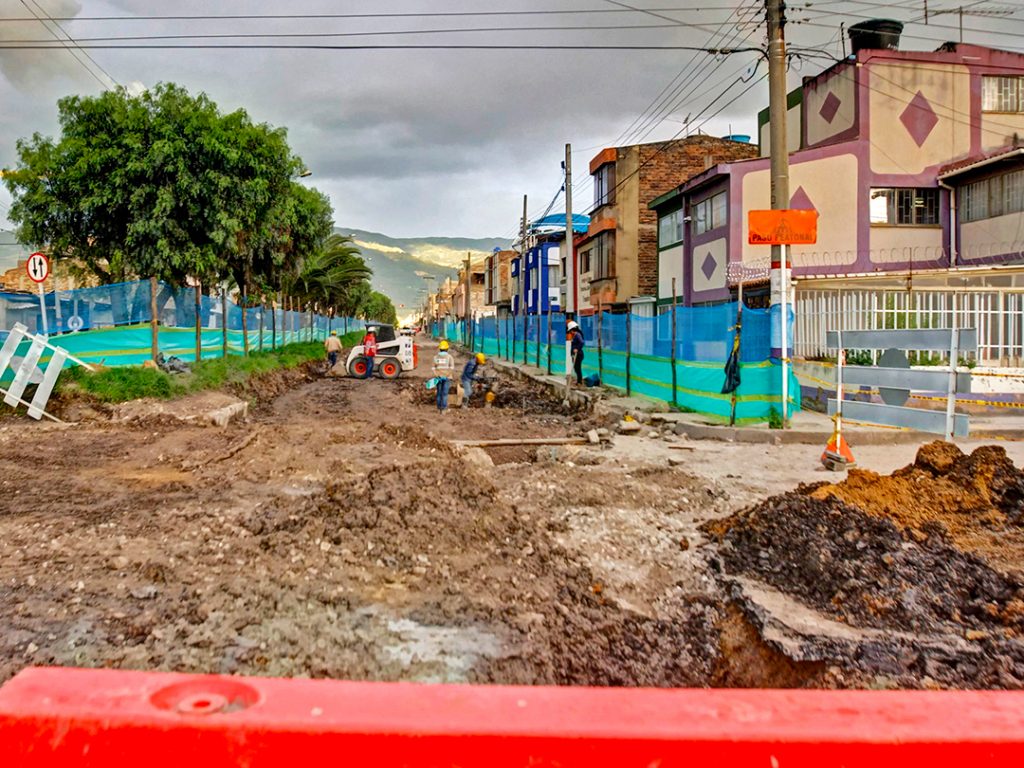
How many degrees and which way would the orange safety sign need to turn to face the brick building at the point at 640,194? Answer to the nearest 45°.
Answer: approximately 180°

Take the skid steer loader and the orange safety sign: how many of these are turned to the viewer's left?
1

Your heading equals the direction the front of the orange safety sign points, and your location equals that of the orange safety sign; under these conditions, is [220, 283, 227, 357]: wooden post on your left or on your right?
on your right

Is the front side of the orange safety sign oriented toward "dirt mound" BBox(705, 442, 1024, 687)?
yes

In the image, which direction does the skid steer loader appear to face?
to the viewer's left
